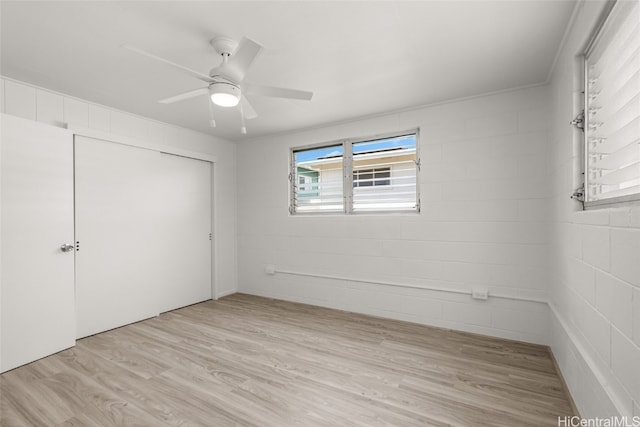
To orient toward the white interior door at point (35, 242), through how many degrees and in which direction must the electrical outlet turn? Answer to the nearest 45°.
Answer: approximately 45° to its right

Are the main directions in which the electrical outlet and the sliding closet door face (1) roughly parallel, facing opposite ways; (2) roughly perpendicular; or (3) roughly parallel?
roughly perpendicular

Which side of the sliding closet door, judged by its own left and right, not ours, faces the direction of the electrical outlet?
front

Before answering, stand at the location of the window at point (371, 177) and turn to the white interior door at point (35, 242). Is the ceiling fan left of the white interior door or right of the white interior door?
left

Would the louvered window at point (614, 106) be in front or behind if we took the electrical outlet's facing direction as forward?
in front

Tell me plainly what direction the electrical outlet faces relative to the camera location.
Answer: facing the viewer

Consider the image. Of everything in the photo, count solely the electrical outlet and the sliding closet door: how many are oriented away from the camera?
0

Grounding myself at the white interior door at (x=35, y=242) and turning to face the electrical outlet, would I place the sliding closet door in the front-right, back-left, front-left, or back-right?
front-left

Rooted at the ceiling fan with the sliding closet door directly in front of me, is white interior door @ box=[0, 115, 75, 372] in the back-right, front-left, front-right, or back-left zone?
front-left

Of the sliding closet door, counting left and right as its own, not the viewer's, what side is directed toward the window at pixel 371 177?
left

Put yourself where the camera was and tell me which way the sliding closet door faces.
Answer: facing the viewer and to the right of the viewer

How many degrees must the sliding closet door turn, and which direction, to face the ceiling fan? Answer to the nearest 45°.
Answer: approximately 45° to its right
